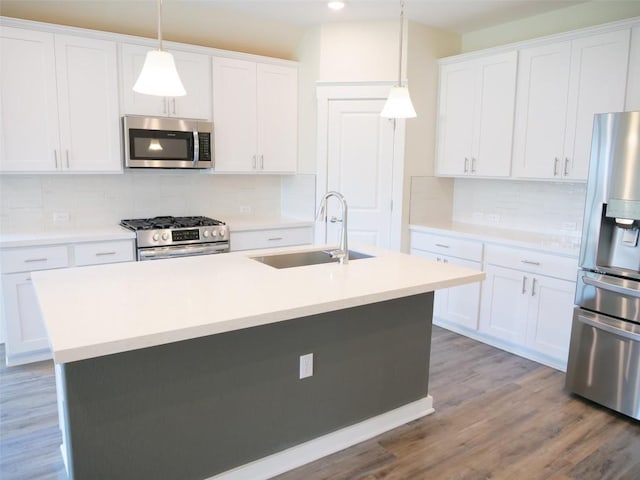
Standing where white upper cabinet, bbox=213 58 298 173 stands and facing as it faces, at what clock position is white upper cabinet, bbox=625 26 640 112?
white upper cabinet, bbox=625 26 640 112 is roughly at 10 o'clock from white upper cabinet, bbox=213 58 298 173.

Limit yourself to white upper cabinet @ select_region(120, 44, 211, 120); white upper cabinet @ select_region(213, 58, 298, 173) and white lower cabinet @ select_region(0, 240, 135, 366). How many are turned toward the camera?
3

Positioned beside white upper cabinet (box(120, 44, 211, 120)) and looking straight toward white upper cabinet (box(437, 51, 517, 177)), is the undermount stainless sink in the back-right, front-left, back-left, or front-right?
front-right

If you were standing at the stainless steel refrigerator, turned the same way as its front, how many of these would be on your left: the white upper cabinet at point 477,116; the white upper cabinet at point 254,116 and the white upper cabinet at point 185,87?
0

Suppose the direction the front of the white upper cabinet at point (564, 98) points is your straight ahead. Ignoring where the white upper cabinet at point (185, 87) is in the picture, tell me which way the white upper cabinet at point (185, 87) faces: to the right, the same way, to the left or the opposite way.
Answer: to the left

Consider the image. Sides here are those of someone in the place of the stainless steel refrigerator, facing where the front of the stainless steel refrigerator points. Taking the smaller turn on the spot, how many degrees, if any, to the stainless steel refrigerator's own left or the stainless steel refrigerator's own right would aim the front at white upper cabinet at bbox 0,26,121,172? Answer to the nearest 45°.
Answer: approximately 45° to the stainless steel refrigerator's own right

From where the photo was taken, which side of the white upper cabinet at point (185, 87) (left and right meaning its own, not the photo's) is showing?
front

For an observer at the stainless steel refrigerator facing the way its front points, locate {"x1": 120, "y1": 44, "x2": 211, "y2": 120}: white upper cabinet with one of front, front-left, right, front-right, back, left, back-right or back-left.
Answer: front-right

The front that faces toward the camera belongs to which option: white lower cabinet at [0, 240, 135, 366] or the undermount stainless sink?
the white lower cabinet

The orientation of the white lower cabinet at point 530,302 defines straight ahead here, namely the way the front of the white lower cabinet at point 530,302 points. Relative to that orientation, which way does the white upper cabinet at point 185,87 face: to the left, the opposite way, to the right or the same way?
to the left

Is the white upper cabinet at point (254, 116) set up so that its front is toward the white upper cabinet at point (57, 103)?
no

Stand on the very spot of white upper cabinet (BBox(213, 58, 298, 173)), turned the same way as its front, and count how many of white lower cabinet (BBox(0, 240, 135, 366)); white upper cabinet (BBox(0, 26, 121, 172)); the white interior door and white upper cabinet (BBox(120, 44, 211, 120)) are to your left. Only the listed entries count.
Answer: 1

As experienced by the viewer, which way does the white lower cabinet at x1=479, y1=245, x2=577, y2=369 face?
facing the viewer and to the left of the viewer

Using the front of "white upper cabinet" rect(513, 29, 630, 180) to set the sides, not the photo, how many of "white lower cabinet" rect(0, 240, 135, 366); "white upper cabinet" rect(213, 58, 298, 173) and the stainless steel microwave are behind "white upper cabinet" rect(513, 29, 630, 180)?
0

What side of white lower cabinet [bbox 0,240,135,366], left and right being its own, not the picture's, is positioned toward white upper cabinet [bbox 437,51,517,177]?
left
